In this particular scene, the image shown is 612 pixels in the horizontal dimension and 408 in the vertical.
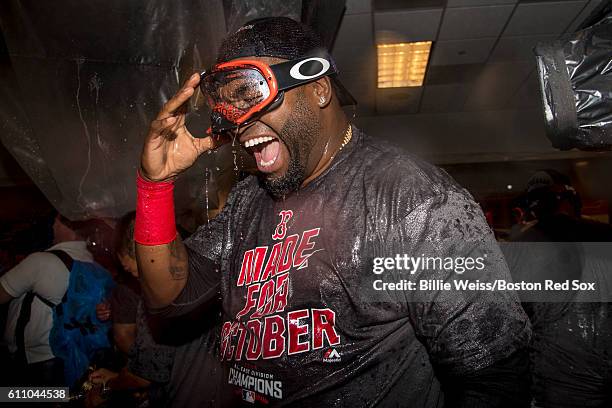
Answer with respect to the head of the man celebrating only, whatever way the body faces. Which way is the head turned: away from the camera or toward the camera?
toward the camera

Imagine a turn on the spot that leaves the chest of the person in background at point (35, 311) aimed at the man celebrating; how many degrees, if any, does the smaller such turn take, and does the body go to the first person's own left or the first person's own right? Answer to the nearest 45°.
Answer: approximately 90° to the first person's own right

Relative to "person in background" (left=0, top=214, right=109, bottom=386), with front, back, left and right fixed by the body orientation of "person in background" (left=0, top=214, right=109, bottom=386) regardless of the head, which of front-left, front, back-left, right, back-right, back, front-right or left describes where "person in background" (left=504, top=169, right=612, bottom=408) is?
front-right

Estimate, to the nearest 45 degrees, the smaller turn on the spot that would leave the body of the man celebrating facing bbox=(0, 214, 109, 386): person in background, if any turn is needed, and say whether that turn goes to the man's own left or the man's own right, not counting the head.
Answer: approximately 90° to the man's own right

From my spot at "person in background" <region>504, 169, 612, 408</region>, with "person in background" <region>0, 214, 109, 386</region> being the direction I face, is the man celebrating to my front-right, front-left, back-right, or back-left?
front-left

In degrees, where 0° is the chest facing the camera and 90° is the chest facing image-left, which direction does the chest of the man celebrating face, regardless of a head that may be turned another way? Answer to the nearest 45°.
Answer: approximately 45°

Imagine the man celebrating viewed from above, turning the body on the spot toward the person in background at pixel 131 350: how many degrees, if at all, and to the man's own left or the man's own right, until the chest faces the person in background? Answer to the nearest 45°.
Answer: approximately 90° to the man's own right

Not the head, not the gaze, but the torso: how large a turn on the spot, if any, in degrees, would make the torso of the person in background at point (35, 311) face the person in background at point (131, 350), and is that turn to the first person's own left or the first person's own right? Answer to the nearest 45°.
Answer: approximately 45° to the first person's own right

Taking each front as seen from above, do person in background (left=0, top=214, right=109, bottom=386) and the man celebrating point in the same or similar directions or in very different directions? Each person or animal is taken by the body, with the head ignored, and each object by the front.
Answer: very different directions
